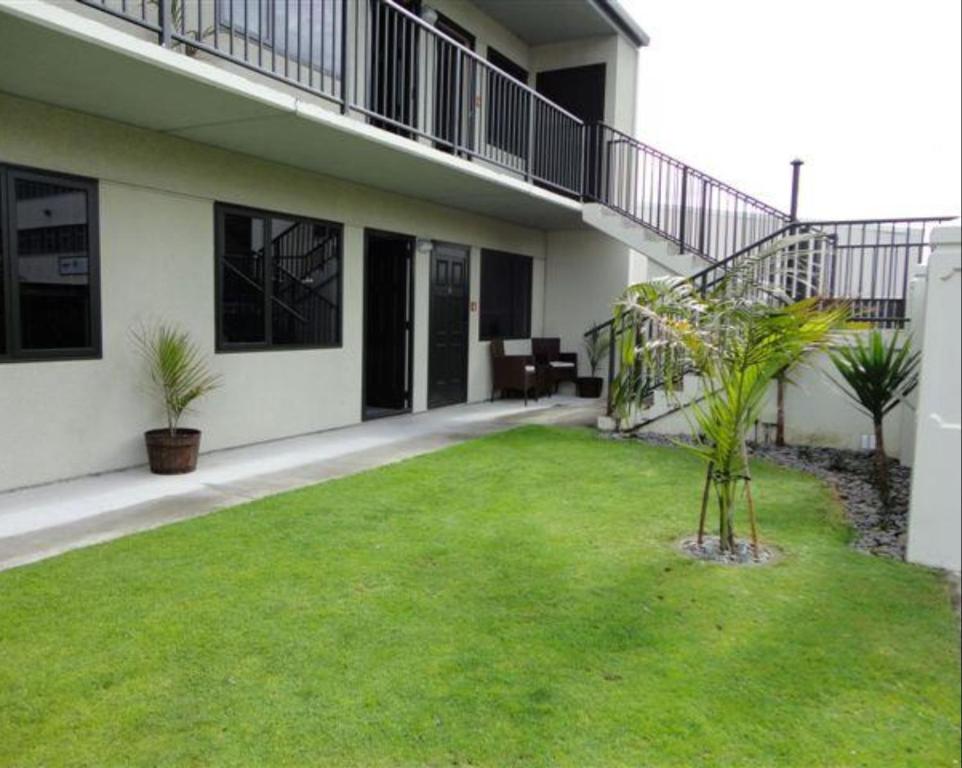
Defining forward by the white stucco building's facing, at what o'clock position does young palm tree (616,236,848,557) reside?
The young palm tree is roughly at 12 o'clock from the white stucco building.

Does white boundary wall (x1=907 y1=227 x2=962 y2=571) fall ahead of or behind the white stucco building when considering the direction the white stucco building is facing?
ahead

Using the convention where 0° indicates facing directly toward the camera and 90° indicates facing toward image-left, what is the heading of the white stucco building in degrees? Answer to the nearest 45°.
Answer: approximately 315°

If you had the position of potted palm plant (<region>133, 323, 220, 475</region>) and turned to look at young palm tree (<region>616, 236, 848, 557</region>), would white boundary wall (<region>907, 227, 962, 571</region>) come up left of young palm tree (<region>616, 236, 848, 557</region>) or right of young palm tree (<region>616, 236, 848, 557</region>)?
right

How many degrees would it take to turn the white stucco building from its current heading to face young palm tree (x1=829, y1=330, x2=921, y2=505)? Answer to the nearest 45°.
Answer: approximately 45° to its left
